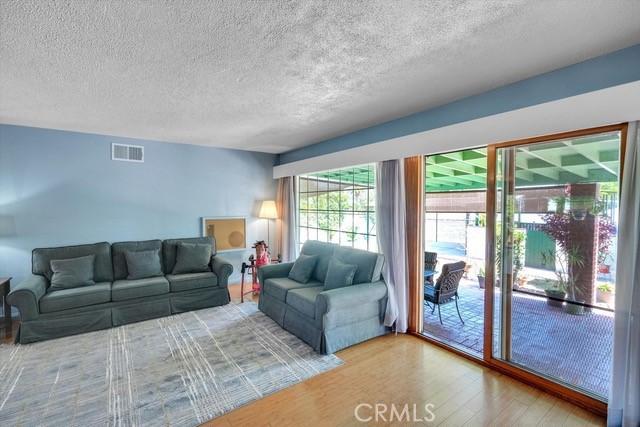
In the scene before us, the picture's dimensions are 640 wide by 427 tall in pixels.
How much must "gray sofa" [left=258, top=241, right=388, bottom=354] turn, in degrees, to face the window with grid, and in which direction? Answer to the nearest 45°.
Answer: approximately 135° to its right

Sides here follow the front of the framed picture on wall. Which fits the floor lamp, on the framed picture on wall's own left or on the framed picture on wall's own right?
on the framed picture on wall's own left

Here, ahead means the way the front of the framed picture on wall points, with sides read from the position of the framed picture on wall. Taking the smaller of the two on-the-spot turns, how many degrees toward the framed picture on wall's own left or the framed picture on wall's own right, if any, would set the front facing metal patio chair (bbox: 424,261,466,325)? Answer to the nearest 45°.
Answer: approximately 45° to the framed picture on wall's own left

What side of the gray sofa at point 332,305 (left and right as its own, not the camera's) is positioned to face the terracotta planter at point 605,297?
back

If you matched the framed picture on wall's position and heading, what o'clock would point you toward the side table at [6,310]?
The side table is roughly at 2 o'clock from the framed picture on wall.

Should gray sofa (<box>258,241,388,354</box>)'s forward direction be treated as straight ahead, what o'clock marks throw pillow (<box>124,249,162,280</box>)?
The throw pillow is roughly at 2 o'clock from the gray sofa.

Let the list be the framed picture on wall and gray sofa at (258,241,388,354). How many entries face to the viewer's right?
0

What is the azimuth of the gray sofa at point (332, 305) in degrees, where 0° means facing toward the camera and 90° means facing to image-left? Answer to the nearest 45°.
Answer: approximately 45°

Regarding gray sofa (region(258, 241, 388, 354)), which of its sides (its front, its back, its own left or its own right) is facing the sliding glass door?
left

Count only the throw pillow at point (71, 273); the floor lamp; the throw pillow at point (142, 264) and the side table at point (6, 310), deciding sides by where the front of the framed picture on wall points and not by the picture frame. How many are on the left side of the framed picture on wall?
1

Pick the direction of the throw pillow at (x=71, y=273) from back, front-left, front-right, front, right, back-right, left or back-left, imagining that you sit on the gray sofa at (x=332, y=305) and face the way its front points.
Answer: front-right

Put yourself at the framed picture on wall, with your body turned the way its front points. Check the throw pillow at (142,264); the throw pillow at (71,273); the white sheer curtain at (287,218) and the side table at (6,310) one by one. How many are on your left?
1

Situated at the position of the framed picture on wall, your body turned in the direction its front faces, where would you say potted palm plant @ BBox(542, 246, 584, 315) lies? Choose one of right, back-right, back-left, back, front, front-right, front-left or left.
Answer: front-left

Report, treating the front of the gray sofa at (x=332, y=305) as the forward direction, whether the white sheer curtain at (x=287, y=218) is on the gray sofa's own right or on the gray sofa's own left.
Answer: on the gray sofa's own right

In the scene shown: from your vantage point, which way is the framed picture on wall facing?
toward the camera

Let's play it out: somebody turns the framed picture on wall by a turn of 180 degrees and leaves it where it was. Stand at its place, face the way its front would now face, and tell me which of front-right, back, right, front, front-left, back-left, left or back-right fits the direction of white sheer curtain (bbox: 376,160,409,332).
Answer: back-right
